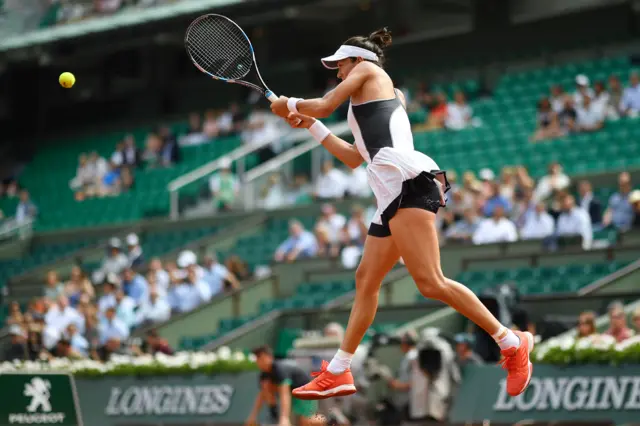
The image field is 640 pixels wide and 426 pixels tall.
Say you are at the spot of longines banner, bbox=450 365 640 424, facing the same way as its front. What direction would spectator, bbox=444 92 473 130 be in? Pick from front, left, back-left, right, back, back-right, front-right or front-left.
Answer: back

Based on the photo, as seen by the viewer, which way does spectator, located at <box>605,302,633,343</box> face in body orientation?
toward the camera

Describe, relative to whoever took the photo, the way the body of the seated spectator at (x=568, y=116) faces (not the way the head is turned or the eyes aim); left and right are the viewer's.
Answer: facing the viewer and to the left of the viewer

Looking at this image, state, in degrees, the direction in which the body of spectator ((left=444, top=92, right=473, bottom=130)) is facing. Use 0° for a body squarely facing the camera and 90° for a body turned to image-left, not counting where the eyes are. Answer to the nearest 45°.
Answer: approximately 45°

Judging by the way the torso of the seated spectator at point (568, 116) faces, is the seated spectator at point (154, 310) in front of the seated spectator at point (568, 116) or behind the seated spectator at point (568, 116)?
in front

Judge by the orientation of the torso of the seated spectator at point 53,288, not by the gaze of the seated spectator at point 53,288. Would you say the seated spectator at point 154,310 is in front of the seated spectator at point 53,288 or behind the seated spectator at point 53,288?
in front

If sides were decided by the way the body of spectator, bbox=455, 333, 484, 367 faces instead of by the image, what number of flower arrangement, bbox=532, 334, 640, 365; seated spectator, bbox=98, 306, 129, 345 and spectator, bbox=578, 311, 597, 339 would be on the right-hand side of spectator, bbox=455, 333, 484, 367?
1

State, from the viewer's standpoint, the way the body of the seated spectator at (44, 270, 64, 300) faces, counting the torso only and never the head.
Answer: toward the camera

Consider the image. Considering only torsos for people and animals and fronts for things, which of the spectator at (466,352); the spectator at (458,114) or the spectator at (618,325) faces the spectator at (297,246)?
the spectator at (458,114)

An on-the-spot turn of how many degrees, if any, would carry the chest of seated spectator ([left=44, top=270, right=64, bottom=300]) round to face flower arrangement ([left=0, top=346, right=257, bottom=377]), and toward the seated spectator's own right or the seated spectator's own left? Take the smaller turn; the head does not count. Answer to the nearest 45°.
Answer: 0° — they already face it

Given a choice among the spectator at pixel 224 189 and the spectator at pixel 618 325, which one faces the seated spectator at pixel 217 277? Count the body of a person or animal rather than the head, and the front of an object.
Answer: the spectator at pixel 224 189

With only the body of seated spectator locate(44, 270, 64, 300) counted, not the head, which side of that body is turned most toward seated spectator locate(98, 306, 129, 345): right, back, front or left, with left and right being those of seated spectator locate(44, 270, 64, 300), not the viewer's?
front
